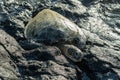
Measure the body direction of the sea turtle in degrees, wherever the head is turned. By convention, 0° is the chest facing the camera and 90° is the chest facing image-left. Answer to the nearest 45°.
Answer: approximately 315°
